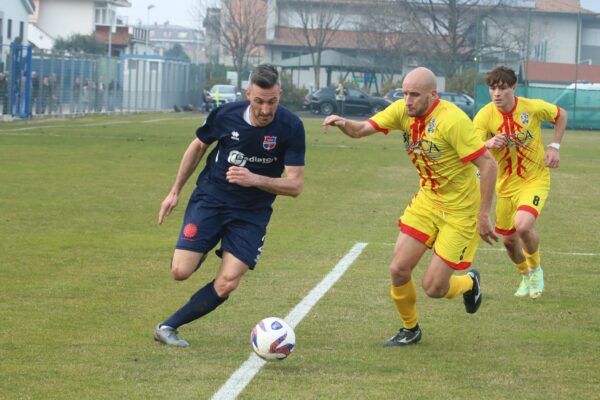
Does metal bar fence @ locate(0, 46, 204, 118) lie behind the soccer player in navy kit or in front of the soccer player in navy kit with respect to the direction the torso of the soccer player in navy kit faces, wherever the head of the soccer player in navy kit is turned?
behind

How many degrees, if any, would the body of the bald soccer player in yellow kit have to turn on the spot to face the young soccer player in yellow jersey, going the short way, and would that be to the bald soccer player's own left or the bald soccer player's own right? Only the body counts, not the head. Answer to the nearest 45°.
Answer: approximately 135° to the bald soccer player's own right

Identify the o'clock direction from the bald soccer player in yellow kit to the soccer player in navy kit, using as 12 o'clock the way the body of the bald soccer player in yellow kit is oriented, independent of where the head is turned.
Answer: The soccer player in navy kit is roughly at 1 o'clock from the bald soccer player in yellow kit.

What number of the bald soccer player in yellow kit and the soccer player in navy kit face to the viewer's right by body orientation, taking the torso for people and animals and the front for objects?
0

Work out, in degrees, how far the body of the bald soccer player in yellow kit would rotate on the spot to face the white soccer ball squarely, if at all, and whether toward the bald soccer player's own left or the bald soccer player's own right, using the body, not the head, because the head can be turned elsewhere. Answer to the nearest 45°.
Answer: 0° — they already face it

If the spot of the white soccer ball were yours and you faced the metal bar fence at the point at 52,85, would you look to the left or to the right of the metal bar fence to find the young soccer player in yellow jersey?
right

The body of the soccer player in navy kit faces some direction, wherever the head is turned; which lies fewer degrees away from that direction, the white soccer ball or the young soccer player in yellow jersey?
the white soccer ball

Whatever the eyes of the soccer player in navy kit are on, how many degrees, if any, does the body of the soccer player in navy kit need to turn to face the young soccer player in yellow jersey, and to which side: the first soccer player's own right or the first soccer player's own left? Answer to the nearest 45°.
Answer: approximately 135° to the first soccer player's own left

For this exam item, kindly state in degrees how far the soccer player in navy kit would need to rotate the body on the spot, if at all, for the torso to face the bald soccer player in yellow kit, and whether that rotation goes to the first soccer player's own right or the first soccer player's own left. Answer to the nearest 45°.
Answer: approximately 90° to the first soccer player's own left

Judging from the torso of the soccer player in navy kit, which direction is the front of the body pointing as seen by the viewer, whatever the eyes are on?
toward the camera

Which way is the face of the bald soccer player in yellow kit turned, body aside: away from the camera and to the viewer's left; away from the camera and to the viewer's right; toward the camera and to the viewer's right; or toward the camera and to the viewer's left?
toward the camera and to the viewer's left
